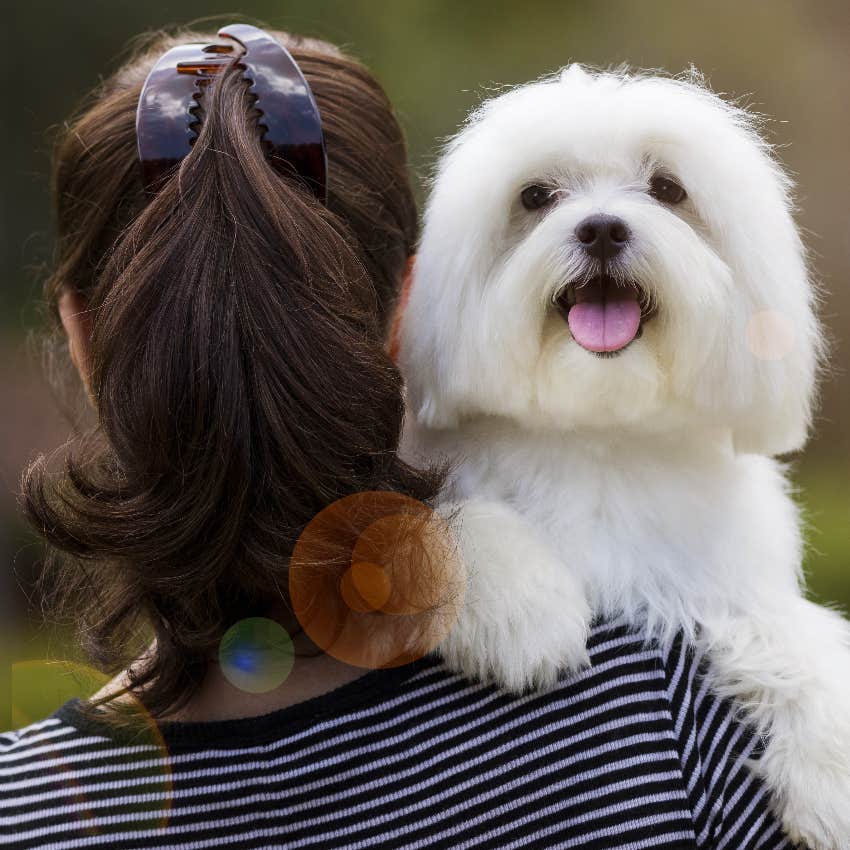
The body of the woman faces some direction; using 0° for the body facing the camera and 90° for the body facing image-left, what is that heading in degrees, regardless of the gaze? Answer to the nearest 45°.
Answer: approximately 180°

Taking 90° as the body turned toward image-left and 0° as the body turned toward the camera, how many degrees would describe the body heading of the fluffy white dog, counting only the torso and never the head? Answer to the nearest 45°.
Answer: approximately 0°
